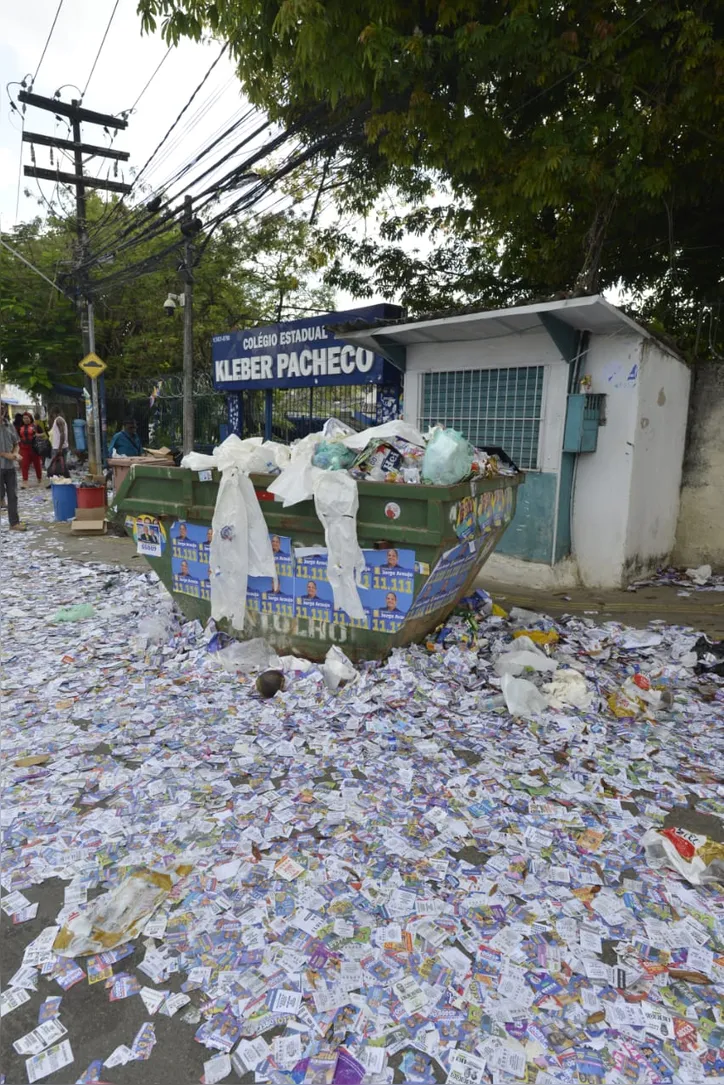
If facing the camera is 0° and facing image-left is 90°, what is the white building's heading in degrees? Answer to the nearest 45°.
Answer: approximately 45°

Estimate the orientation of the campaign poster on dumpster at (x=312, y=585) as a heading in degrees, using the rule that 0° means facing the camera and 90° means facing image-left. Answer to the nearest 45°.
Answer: approximately 0°

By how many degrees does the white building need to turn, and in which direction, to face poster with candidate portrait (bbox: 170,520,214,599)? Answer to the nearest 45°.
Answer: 0° — it already faces it

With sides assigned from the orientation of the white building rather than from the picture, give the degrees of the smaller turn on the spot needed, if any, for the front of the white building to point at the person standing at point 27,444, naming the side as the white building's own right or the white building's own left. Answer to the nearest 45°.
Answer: approximately 90° to the white building's own right

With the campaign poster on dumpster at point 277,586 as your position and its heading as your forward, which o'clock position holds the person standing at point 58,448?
The person standing is roughly at 5 o'clock from the campaign poster on dumpster.

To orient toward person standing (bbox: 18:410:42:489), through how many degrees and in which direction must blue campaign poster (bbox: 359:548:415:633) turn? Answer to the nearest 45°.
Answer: approximately 135° to its right

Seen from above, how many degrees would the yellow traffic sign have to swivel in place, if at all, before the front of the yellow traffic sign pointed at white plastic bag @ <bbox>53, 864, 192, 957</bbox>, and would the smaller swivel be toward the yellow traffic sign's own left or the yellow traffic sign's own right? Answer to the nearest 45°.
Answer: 0° — it already faces it

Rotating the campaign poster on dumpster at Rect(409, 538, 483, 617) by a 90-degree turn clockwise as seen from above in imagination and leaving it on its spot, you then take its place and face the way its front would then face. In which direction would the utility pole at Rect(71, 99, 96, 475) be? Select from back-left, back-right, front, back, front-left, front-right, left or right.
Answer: right

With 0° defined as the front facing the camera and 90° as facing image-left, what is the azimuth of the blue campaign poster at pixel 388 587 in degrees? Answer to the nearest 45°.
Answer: approximately 0°

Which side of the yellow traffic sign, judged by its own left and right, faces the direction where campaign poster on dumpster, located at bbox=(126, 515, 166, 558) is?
front

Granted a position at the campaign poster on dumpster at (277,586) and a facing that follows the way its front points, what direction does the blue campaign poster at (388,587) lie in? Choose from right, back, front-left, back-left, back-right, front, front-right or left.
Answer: front-left
